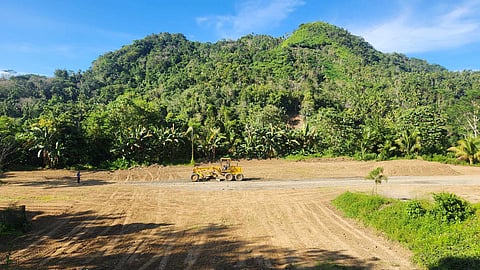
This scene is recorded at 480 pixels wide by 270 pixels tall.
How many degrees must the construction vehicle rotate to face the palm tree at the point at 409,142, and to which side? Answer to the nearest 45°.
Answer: approximately 135° to its right

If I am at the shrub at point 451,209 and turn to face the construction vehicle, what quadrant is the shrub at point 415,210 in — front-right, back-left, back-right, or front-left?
front-left

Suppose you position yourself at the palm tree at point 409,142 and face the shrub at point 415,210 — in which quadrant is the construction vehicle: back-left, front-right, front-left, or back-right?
front-right

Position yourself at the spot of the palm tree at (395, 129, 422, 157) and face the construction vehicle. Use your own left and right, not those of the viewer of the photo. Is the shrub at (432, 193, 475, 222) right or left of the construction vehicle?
left

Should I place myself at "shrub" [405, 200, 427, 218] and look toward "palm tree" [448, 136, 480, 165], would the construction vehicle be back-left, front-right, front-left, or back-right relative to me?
front-left

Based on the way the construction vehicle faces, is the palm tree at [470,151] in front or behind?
behind

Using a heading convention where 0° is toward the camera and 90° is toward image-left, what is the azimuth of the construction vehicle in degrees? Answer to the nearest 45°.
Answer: approximately 90°

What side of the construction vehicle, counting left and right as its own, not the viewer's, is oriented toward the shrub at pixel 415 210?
left

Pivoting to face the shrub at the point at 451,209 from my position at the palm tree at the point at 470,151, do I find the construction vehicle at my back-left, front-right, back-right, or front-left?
front-right

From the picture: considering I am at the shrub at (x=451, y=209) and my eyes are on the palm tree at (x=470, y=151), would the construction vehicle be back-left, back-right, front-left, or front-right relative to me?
front-left
